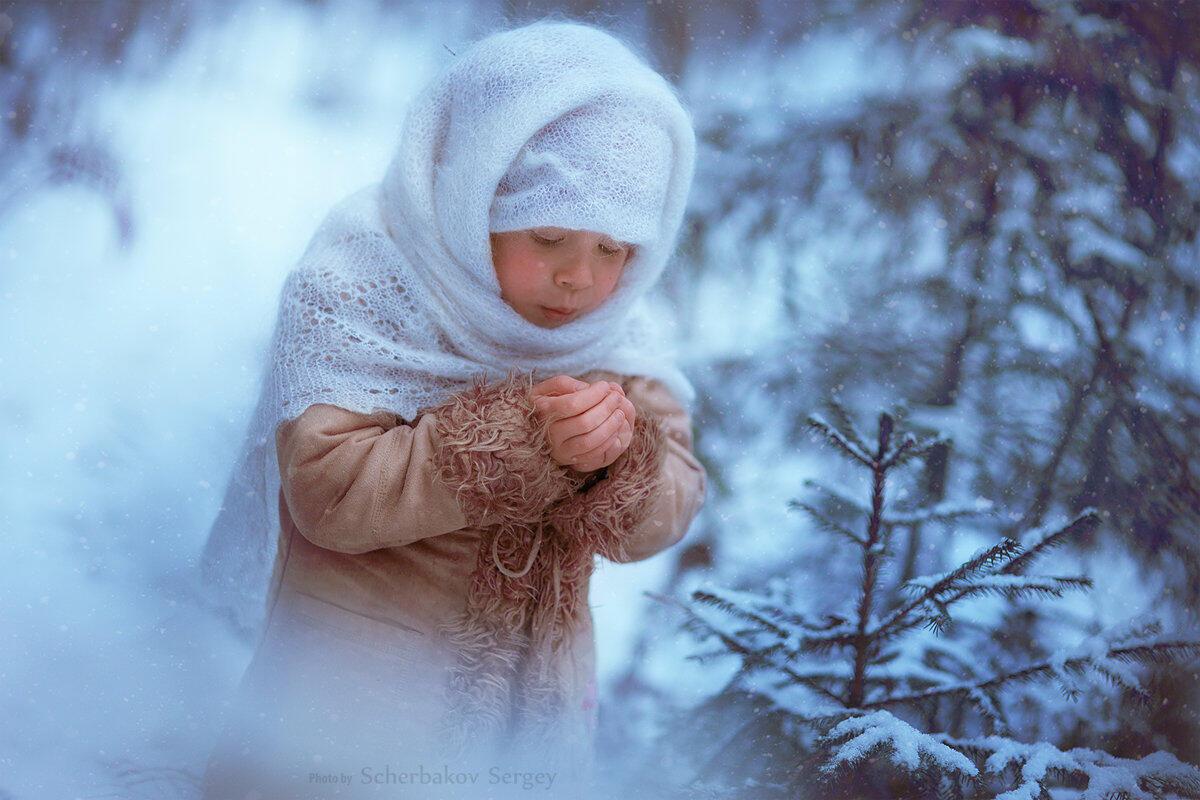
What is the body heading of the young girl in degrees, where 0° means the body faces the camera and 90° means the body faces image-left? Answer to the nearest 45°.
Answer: approximately 315°
